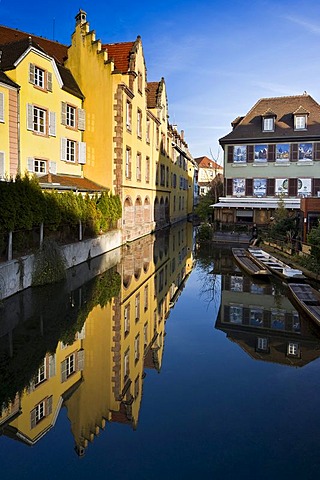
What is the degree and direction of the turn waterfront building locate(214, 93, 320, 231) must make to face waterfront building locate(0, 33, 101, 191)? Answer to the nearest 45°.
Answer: approximately 45° to its right

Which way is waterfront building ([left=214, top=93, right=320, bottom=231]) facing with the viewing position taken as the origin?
facing the viewer

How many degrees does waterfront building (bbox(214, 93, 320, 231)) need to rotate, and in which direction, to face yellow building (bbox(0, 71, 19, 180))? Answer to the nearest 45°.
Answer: approximately 45° to its right

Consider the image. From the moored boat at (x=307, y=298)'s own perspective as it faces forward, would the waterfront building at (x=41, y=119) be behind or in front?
in front

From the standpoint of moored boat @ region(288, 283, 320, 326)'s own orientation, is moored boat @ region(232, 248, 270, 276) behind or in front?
in front

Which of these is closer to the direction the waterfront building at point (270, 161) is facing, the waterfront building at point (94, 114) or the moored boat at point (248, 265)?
the moored boat

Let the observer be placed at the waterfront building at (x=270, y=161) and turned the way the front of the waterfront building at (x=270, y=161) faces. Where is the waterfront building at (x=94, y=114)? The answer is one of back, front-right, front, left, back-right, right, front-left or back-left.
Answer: front-right

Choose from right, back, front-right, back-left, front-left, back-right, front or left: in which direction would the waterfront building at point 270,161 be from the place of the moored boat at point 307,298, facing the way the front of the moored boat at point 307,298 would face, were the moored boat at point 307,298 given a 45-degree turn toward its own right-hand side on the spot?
front

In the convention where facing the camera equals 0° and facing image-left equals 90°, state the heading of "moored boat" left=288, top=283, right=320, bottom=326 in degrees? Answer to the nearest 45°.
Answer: approximately 135°

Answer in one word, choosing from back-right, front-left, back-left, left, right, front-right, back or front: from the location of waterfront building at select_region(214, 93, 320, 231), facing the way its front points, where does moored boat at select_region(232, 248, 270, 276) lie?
front

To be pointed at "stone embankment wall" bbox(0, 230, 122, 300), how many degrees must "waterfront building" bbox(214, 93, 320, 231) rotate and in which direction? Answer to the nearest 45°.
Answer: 0° — it already faces it

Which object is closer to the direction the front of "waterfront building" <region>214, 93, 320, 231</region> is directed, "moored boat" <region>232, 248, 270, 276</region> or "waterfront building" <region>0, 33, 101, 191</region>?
the moored boat

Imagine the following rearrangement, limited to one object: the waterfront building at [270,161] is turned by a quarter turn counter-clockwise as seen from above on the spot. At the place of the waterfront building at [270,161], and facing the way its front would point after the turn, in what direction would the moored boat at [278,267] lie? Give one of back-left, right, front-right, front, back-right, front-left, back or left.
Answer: right
